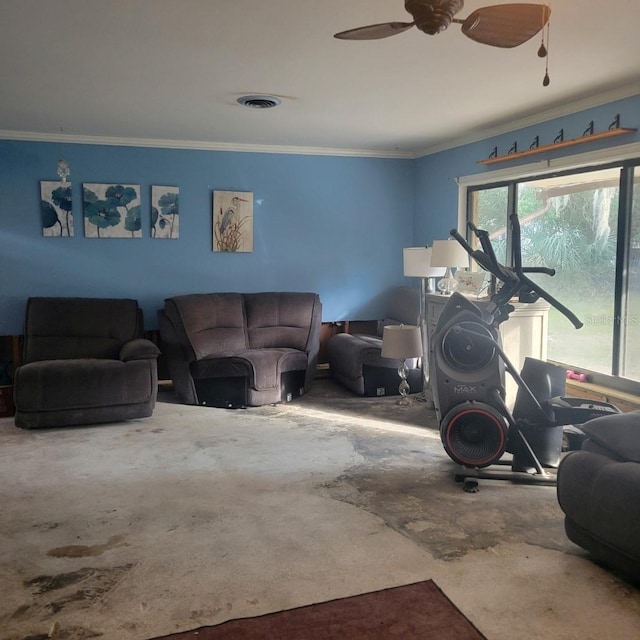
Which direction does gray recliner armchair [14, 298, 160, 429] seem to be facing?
toward the camera

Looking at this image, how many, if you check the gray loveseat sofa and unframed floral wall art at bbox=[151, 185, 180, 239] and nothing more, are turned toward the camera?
2

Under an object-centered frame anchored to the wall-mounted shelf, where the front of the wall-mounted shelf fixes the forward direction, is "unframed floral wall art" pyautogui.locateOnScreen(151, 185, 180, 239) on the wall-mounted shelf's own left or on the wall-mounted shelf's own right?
on the wall-mounted shelf's own right

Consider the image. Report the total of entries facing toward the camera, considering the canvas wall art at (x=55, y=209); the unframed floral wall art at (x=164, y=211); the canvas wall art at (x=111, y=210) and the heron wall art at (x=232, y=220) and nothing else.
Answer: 4

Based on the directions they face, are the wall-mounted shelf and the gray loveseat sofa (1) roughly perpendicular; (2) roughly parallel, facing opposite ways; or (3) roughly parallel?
roughly perpendicular

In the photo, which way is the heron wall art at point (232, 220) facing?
toward the camera

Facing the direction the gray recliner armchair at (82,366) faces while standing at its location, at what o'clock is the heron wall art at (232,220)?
The heron wall art is roughly at 8 o'clock from the gray recliner armchair.

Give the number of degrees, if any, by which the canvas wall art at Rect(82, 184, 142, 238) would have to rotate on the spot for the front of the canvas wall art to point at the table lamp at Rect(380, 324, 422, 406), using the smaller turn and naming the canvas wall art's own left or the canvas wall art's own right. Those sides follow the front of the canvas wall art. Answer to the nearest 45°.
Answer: approximately 45° to the canvas wall art's own left

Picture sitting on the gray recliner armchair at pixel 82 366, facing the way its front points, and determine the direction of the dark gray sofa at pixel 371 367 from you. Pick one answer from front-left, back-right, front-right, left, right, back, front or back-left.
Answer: left

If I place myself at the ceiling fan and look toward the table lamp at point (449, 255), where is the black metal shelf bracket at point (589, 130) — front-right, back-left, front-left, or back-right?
front-right

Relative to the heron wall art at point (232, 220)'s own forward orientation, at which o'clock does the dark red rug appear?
The dark red rug is roughly at 12 o'clock from the heron wall art.

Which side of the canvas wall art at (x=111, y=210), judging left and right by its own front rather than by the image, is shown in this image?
front

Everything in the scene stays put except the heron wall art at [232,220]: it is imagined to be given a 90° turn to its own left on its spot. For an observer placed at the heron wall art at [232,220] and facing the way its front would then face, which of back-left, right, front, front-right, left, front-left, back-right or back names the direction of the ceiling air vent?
right
